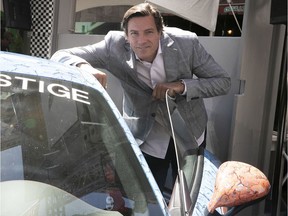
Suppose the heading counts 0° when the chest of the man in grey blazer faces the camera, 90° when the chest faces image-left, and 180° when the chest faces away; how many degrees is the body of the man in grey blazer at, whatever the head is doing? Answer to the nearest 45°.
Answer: approximately 0°

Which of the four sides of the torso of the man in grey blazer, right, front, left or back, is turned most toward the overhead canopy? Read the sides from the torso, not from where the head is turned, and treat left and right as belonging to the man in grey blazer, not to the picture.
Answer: back
